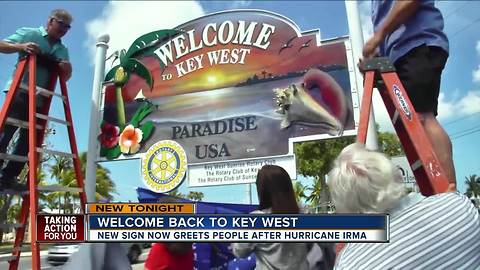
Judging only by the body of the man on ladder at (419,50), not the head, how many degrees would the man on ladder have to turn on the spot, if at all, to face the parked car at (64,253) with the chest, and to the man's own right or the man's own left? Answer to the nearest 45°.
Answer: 0° — they already face it

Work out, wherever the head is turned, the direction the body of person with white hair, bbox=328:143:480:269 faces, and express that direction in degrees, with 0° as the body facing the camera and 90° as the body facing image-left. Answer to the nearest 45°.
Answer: approximately 135°

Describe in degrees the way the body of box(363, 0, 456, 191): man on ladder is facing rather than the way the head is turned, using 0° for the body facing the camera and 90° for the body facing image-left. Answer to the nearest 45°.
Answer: approximately 90°

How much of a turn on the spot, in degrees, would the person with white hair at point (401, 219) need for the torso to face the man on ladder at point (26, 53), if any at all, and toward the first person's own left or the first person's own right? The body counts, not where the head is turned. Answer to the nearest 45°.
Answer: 0° — they already face them
